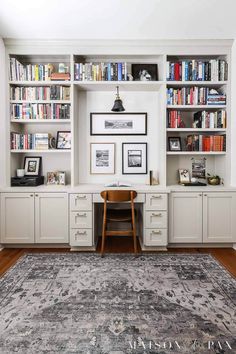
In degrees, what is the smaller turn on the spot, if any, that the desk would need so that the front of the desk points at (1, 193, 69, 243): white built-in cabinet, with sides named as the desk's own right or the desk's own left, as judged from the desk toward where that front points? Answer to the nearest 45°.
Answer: approximately 90° to the desk's own right

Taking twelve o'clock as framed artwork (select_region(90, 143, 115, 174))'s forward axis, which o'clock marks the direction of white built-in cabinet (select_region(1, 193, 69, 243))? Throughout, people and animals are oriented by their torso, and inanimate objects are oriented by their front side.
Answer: The white built-in cabinet is roughly at 2 o'clock from the framed artwork.

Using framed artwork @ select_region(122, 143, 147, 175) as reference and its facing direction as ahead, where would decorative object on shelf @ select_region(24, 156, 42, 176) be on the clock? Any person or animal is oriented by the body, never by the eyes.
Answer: The decorative object on shelf is roughly at 3 o'clock from the framed artwork.

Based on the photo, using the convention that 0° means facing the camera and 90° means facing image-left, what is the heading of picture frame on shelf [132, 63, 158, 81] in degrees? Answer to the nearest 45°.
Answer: approximately 0°

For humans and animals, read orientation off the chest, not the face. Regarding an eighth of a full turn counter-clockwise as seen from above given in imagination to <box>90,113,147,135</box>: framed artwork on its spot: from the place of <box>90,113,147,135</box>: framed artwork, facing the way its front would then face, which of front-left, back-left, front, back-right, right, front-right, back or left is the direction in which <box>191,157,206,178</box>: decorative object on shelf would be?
front-left

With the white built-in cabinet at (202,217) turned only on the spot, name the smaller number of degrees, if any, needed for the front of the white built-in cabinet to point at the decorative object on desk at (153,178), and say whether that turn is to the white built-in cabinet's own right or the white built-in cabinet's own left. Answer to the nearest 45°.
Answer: approximately 90° to the white built-in cabinet's own right

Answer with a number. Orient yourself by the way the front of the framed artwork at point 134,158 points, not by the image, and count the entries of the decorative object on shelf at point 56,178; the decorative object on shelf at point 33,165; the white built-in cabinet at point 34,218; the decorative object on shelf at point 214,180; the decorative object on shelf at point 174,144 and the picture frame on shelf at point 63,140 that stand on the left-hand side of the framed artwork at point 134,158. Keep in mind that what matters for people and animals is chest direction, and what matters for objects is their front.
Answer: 2

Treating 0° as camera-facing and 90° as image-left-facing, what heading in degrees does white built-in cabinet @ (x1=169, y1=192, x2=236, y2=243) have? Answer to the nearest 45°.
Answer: approximately 0°
